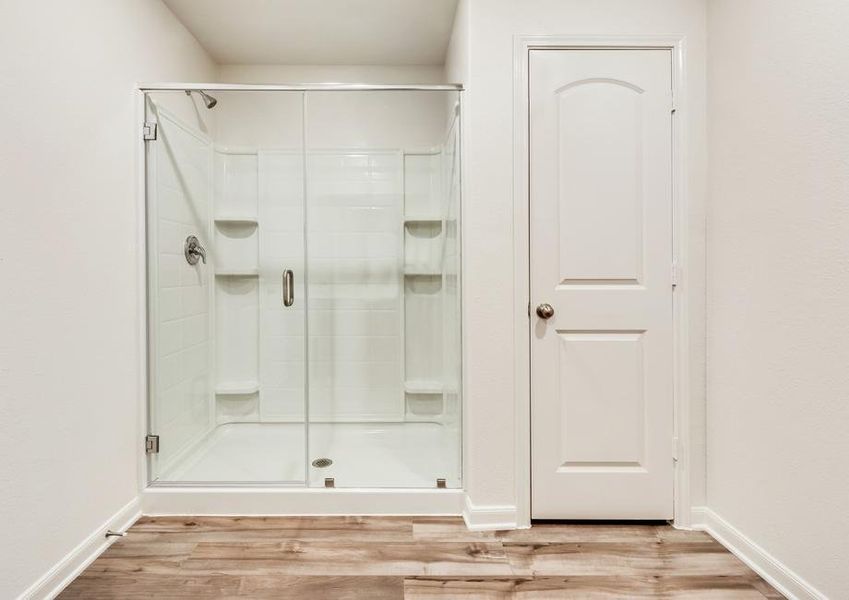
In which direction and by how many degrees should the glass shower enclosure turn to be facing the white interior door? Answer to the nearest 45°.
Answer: approximately 45° to its left

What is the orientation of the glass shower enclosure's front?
toward the camera

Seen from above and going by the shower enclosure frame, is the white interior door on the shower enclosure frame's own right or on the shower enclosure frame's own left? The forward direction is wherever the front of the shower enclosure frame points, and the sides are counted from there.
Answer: on the shower enclosure frame's own left
